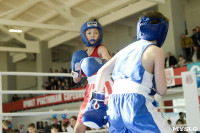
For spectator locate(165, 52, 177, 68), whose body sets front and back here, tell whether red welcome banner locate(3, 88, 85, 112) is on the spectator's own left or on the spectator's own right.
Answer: on the spectator's own right

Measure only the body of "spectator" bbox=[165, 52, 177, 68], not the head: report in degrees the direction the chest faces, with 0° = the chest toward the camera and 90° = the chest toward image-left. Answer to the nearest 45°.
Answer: approximately 45°

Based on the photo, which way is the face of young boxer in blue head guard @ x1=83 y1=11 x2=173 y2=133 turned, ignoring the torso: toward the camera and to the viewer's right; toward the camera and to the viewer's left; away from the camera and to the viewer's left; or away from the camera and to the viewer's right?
away from the camera and to the viewer's left

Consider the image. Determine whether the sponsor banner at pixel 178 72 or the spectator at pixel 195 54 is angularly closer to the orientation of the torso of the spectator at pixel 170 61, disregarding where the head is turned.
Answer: the sponsor banner

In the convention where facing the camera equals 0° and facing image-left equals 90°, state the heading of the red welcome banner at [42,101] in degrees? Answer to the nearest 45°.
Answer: approximately 315°

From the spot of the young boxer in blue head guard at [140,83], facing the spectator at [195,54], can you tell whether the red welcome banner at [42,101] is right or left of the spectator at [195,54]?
left

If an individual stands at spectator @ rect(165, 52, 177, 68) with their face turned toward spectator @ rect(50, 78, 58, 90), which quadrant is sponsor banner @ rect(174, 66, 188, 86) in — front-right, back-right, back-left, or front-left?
back-left
